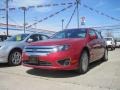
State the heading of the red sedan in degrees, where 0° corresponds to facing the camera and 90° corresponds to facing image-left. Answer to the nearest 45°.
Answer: approximately 45°

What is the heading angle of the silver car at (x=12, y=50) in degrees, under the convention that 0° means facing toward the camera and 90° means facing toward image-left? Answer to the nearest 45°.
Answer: approximately 45°

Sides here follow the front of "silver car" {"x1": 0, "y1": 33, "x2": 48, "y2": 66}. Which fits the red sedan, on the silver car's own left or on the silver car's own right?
on the silver car's own left

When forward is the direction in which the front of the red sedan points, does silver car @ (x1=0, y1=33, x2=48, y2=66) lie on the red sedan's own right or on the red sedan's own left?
on the red sedan's own right

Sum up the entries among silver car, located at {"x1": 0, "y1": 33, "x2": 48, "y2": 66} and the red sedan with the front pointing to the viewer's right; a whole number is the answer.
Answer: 0
